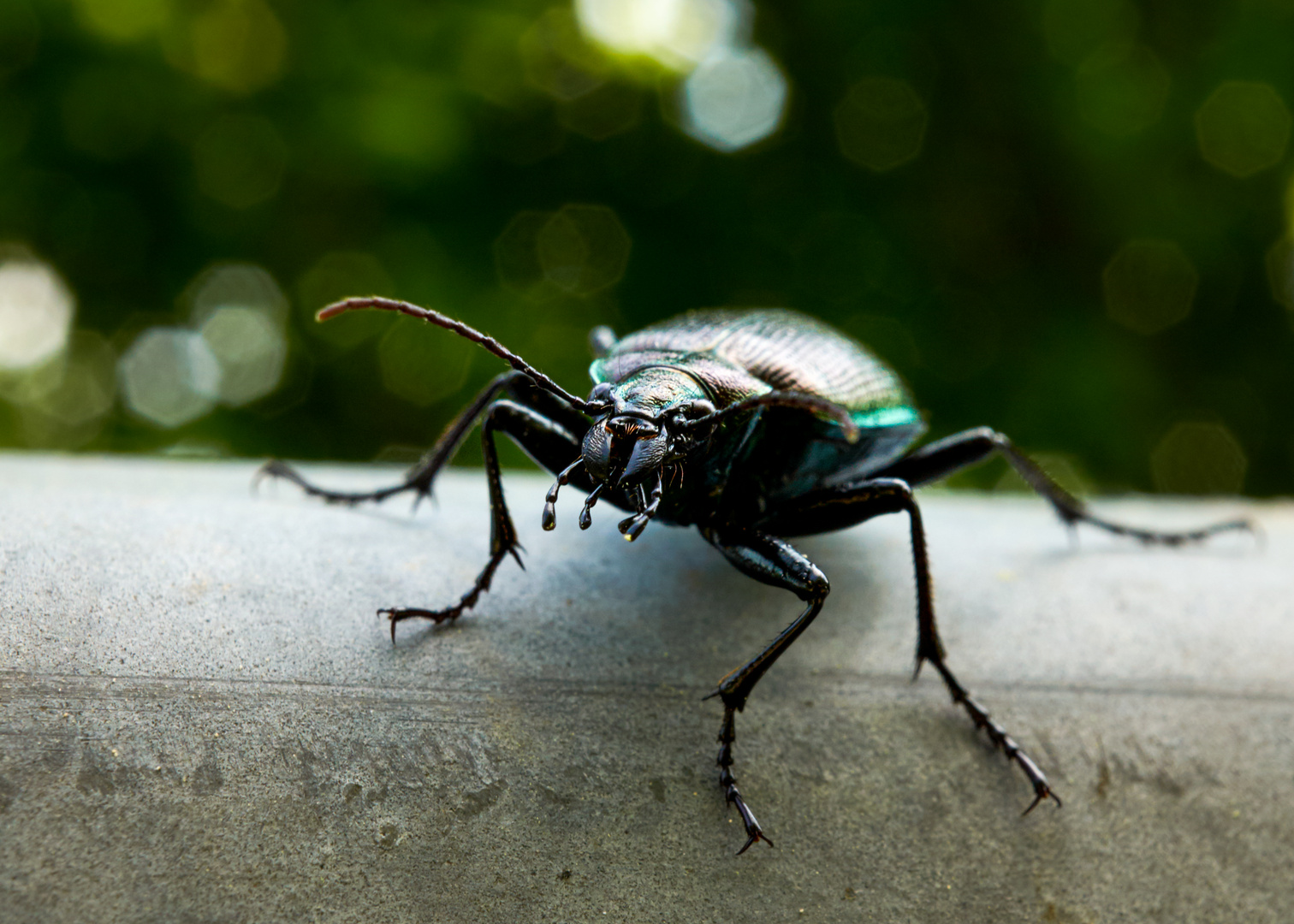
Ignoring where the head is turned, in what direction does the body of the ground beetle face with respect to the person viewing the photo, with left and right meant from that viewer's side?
facing the viewer and to the left of the viewer
